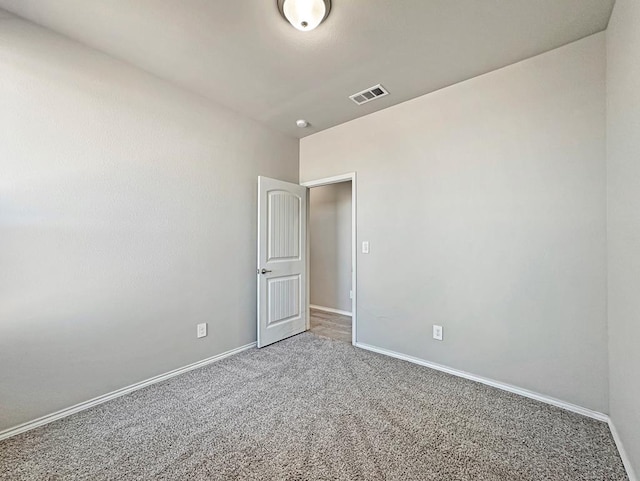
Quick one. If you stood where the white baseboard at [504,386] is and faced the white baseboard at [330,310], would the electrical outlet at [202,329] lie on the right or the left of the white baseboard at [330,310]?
left

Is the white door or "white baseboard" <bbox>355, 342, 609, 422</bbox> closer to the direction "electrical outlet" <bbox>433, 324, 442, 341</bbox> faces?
the white door

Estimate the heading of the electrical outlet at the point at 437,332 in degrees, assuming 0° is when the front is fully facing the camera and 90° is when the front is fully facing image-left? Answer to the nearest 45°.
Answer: approximately 45°

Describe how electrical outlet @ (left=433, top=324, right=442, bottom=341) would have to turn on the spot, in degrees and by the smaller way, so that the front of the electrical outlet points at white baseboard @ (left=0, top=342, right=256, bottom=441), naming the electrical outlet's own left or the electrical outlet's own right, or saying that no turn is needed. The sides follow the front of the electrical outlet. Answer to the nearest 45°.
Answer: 0° — it already faces it

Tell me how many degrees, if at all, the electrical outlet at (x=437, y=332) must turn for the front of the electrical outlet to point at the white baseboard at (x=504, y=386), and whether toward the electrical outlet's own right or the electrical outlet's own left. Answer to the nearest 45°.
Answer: approximately 135° to the electrical outlet's own left

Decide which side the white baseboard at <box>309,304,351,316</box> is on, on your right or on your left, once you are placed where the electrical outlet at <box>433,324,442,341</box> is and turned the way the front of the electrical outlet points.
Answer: on your right

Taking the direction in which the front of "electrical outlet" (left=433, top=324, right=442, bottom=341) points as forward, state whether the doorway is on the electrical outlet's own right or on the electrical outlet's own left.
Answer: on the electrical outlet's own right
